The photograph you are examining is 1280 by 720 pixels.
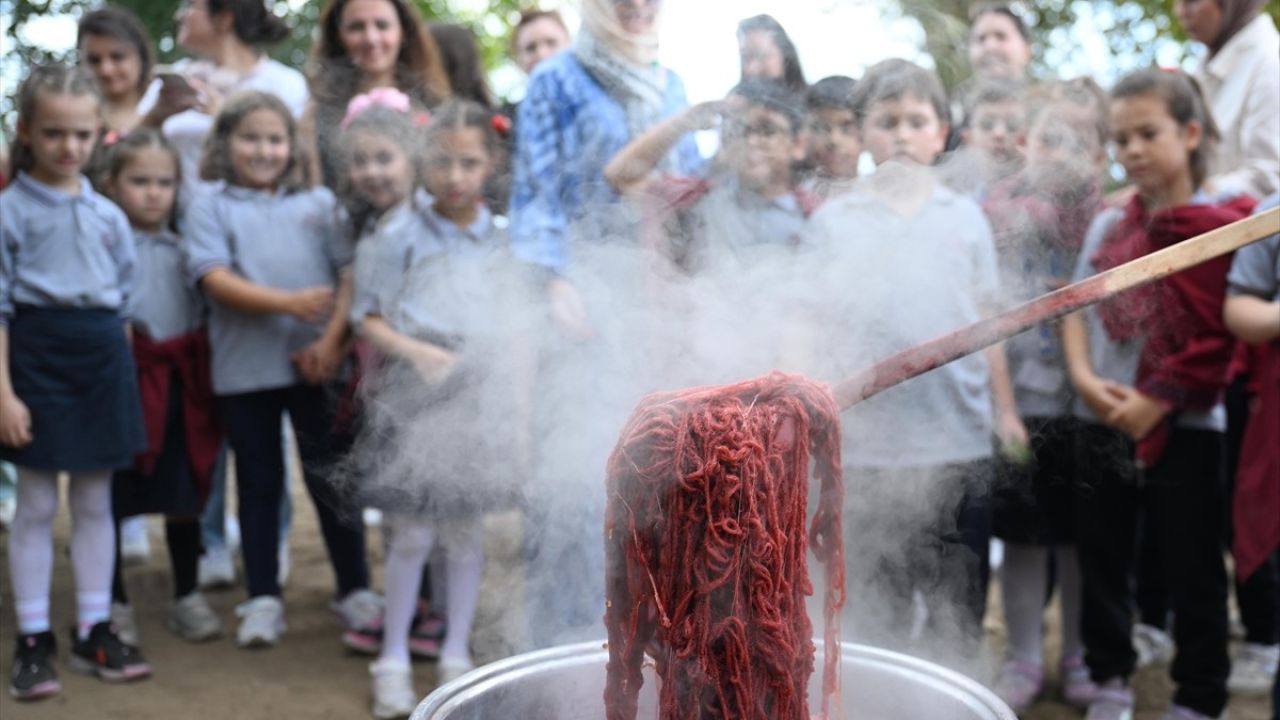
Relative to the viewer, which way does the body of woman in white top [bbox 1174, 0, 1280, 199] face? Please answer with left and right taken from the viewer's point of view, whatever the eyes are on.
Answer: facing the viewer and to the left of the viewer

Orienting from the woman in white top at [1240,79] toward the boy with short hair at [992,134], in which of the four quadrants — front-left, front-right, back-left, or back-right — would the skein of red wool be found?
front-left

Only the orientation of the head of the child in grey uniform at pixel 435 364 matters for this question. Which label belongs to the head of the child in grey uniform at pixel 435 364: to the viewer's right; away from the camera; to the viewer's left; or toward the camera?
toward the camera

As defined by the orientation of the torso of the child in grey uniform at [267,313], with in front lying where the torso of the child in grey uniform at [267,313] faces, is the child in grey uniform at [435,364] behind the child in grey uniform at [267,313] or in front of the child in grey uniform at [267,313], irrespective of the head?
in front

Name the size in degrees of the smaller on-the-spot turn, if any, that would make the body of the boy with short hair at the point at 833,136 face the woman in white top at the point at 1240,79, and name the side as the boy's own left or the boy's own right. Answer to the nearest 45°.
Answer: approximately 135° to the boy's own left

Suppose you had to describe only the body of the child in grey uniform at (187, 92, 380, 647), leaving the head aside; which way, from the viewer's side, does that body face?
toward the camera

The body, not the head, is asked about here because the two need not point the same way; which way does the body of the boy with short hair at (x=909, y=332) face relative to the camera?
toward the camera

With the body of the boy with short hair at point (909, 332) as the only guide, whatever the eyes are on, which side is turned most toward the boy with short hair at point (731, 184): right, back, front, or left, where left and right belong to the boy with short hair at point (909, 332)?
right

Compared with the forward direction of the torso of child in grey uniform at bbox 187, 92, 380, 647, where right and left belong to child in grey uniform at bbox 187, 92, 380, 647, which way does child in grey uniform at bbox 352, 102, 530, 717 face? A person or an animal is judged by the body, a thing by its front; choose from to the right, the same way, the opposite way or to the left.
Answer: the same way

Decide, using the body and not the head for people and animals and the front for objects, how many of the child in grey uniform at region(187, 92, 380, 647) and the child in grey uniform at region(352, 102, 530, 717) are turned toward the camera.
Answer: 2

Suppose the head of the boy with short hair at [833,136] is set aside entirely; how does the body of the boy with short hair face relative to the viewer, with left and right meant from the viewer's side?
facing the viewer

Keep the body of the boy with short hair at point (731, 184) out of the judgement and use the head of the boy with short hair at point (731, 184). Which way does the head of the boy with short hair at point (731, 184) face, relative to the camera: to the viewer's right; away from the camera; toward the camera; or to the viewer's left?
toward the camera

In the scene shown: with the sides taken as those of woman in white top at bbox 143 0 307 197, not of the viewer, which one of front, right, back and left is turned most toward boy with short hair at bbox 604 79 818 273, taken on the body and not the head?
left

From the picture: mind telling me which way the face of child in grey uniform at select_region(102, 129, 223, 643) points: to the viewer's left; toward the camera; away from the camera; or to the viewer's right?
toward the camera

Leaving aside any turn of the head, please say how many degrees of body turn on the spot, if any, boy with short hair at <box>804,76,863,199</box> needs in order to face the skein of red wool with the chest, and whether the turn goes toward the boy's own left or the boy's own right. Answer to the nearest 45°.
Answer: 0° — they already face it

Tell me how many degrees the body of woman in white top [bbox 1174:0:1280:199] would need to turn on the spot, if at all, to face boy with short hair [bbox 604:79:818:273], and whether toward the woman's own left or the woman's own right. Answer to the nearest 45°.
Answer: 0° — they already face them
